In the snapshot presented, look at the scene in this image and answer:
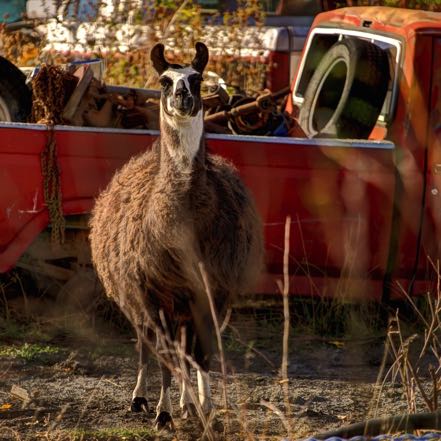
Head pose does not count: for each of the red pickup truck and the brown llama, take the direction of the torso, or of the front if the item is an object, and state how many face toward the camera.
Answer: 1

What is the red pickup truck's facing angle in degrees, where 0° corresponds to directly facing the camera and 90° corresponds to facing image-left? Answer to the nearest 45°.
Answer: approximately 225°

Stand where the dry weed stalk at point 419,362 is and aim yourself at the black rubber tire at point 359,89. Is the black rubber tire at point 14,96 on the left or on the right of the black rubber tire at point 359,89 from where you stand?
left

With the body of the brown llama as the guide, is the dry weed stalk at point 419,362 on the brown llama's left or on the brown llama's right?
on the brown llama's left

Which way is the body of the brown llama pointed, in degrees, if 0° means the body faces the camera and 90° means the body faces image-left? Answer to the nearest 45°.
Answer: approximately 0°

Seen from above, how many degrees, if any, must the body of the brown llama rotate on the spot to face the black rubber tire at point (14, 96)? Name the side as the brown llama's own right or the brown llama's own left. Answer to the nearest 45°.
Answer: approximately 135° to the brown llama's own right

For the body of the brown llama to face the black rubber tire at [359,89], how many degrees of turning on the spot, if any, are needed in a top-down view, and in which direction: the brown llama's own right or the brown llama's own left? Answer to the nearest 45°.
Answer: approximately 135° to the brown llama's own left
